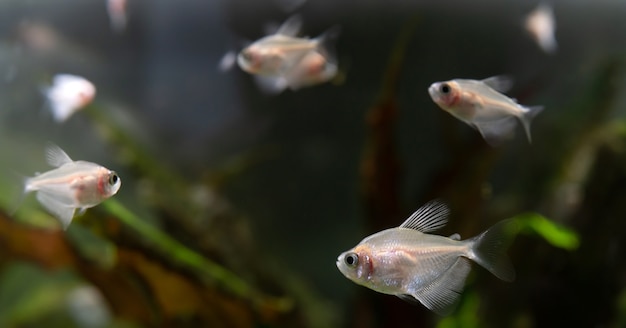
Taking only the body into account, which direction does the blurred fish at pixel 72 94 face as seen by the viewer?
to the viewer's right

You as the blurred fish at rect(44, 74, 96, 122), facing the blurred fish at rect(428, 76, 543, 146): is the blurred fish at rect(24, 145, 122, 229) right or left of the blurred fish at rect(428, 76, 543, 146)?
right

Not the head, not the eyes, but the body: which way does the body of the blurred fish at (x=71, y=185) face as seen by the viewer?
to the viewer's right

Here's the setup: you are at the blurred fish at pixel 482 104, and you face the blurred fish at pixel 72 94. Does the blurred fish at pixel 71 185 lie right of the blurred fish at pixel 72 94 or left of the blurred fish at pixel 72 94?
left

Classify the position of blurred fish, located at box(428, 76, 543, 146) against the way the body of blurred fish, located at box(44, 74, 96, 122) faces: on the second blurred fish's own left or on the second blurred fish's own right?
on the second blurred fish's own right

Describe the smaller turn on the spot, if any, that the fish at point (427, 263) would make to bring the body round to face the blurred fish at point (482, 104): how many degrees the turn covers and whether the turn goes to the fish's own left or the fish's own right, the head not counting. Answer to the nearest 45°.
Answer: approximately 135° to the fish's own right

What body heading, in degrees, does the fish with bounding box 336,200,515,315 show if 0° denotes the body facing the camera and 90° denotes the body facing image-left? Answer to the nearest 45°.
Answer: approximately 90°

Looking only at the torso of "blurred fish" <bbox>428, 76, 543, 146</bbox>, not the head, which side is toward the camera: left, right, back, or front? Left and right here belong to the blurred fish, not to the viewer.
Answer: left

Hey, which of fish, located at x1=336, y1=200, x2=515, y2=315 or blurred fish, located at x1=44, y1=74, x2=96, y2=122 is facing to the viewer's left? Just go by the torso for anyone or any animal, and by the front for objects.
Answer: the fish

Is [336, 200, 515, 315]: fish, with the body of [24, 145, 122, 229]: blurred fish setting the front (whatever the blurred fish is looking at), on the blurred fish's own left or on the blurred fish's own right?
on the blurred fish's own right

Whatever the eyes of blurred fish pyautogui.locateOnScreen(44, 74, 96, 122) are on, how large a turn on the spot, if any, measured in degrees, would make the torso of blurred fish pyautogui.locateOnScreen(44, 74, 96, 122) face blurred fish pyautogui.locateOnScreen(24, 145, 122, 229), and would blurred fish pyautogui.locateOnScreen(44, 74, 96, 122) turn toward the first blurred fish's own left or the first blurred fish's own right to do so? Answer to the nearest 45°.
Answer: approximately 90° to the first blurred fish's own right
